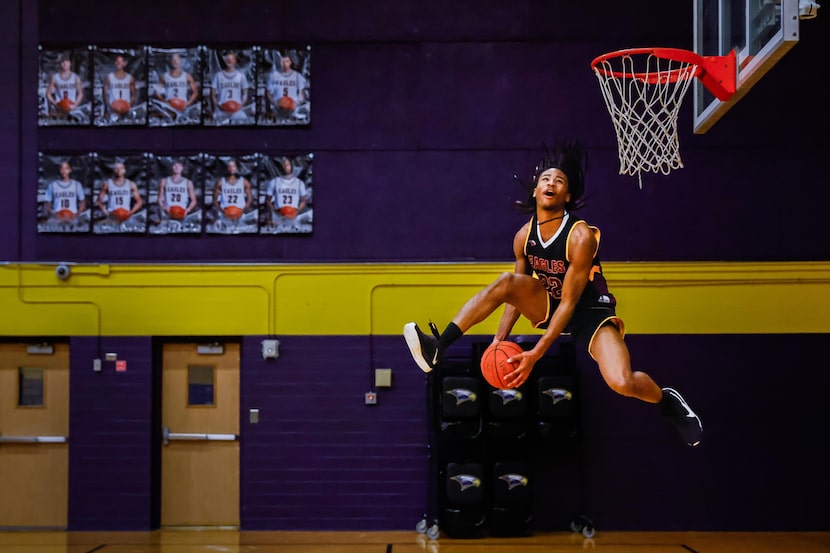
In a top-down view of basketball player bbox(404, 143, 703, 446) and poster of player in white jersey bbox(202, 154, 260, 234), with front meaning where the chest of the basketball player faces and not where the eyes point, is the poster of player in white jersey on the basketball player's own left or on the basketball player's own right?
on the basketball player's own right

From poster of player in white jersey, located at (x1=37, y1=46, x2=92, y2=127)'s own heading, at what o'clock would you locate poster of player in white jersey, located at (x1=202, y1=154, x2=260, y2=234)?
poster of player in white jersey, located at (x1=202, y1=154, x2=260, y2=234) is roughly at 10 o'clock from poster of player in white jersey, located at (x1=37, y1=46, x2=92, y2=127).

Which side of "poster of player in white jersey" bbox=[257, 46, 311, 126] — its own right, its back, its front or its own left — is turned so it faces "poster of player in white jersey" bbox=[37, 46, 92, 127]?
right

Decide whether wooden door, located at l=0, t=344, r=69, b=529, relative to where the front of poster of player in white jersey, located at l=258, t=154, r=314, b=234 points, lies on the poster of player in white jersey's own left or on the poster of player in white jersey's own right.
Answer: on the poster of player in white jersey's own right

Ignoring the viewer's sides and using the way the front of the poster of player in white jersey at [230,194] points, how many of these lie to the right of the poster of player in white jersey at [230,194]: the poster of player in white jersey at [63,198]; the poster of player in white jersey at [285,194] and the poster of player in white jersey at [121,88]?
2

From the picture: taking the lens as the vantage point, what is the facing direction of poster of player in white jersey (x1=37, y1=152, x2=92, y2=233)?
facing the viewer

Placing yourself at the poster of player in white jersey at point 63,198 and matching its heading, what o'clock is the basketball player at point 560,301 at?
The basketball player is roughly at 11 o'clock from the poster of player in white jersey.

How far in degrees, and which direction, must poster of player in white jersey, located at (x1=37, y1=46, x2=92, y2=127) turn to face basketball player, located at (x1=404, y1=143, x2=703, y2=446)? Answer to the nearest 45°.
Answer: approximately 45° to its left

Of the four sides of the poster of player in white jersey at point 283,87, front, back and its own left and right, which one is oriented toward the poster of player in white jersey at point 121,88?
right
